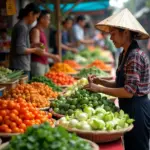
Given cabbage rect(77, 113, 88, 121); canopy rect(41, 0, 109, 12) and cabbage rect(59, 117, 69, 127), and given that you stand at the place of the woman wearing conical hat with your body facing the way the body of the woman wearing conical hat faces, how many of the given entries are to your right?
1

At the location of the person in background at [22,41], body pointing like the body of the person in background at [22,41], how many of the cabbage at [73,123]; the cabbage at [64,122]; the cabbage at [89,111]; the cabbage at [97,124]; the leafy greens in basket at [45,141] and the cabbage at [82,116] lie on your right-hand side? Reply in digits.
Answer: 6

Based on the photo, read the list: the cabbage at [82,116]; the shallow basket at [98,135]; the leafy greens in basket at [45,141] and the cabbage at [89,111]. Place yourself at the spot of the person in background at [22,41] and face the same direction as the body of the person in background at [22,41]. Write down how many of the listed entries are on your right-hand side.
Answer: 4

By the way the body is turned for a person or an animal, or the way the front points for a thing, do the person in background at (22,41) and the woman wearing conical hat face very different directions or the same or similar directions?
very different directions

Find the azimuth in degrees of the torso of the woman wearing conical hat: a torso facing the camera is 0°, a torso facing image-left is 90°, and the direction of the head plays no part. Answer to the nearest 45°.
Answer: approximately 90°

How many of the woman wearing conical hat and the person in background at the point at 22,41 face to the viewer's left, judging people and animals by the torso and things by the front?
1

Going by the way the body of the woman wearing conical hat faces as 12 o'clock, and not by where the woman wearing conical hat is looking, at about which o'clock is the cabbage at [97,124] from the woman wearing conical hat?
The cabbage is roughly at 10 o'clock from the woman wearing conical hat.

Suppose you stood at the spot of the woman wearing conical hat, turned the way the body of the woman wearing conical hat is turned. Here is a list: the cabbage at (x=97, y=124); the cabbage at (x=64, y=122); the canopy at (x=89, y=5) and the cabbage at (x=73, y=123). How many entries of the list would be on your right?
1

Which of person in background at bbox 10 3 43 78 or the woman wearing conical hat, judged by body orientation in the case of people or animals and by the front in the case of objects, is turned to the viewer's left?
the woman wearing conical hat

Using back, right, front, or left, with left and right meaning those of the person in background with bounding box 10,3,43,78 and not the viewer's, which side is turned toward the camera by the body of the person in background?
right

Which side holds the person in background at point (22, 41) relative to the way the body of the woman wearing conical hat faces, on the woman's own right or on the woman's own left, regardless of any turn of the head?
on the woman's own right

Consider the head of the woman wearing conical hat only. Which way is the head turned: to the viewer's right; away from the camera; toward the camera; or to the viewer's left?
to the viewer's left

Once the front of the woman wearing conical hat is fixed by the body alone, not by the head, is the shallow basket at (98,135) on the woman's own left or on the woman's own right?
on the woman's own left

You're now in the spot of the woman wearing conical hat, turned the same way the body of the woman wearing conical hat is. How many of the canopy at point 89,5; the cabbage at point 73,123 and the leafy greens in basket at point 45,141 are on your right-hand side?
1

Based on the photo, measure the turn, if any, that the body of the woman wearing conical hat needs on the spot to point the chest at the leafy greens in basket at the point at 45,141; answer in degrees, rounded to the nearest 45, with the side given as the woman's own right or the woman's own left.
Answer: approximately 45° to the woman's own left

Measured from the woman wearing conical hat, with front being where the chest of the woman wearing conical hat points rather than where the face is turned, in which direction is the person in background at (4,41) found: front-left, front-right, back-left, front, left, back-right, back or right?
front-right
